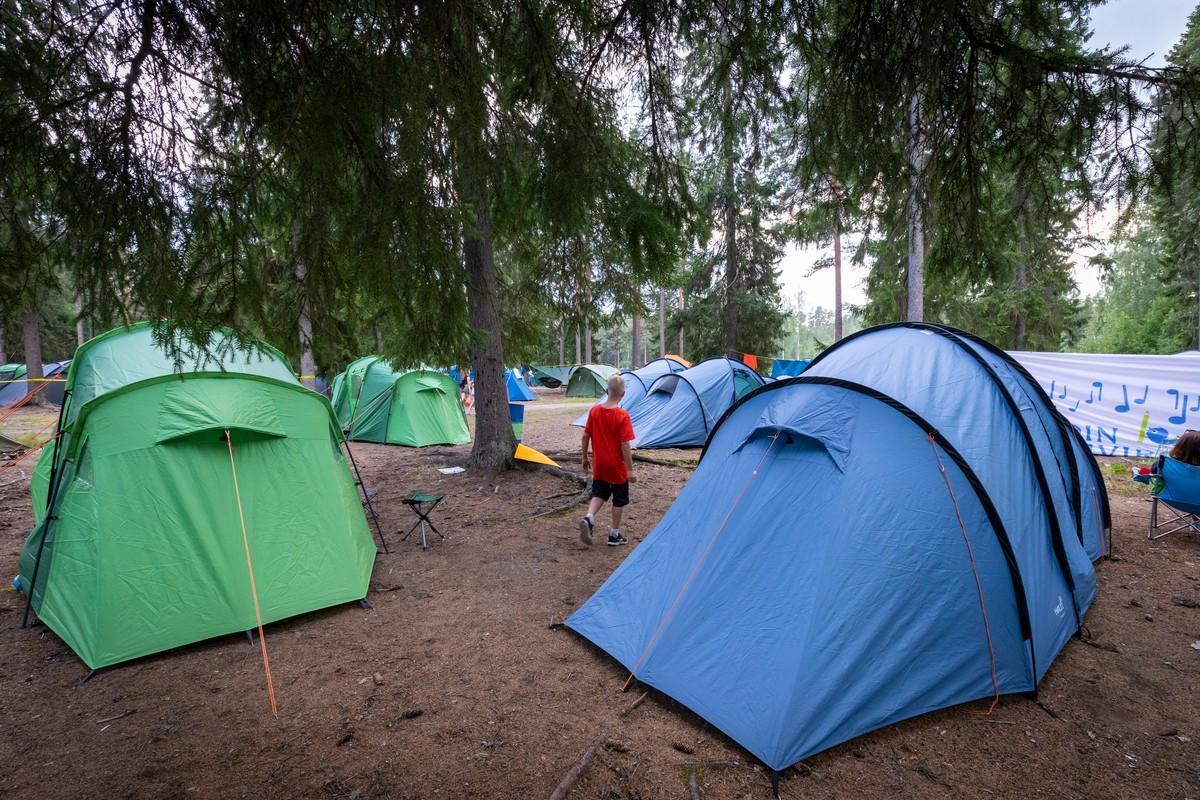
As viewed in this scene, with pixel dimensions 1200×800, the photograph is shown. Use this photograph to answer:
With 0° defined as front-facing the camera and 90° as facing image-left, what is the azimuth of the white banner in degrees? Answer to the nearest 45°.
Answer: approximately 0°

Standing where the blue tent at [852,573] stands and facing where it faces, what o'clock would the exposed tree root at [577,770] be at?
The exposed tree root is roughly at 12 o'clock from the blue tent.

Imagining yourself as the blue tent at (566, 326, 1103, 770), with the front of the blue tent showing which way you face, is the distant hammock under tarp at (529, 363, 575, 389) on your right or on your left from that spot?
on your right

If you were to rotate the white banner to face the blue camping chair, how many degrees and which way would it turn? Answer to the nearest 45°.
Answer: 0° — it already faces it

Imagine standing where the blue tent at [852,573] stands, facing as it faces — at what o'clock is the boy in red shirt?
The boy in red shirt is roughly at 3 o'clock from the blue tent.

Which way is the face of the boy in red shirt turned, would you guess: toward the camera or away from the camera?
away from the camera
